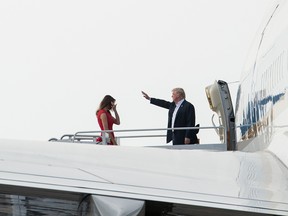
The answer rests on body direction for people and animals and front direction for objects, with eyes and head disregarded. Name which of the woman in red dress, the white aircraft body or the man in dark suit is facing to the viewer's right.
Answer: the woman in red dress

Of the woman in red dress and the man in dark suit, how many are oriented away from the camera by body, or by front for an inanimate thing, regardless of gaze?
0

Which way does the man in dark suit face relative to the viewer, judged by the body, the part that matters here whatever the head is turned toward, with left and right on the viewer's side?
facing the viewer and to the left of the viewer

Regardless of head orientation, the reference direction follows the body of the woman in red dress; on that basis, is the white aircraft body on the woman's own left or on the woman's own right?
on the woman's own right

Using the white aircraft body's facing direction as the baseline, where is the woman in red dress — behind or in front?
in front

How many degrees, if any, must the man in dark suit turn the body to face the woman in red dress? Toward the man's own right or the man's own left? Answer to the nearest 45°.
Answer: approximately 45° to the man's own right
